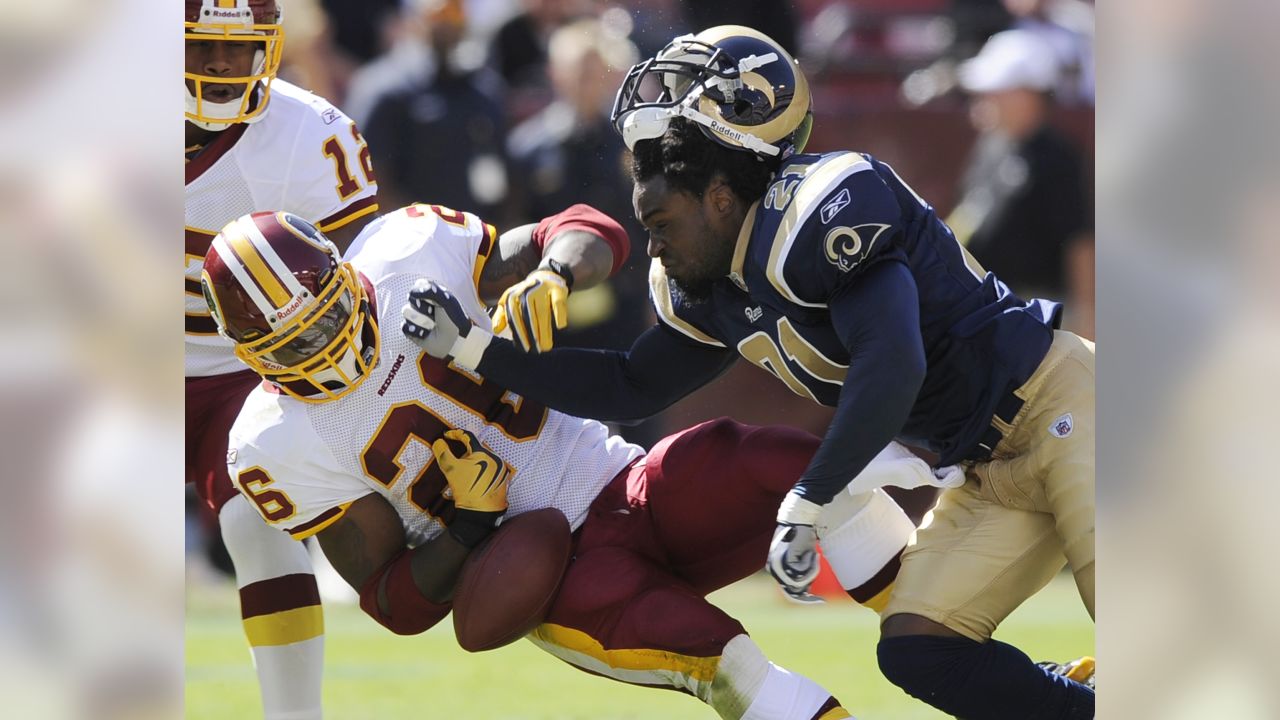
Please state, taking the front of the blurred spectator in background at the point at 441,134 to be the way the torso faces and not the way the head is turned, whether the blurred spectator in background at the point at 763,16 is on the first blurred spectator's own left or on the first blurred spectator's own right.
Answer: on the first blurred spectator's own left

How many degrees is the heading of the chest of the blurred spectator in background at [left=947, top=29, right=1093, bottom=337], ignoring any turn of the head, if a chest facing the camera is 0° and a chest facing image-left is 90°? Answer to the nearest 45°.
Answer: approximately 45°

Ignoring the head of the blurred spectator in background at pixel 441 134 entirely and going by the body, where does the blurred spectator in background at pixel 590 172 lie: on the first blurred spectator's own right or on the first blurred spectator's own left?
on the first blurred spectator's own left

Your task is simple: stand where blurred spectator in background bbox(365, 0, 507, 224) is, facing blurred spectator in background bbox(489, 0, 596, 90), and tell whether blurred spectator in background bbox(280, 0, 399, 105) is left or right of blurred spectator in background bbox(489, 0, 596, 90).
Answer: left

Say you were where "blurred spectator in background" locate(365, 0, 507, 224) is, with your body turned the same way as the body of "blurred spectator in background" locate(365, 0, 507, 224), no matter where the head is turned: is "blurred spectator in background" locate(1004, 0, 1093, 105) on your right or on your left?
on your left

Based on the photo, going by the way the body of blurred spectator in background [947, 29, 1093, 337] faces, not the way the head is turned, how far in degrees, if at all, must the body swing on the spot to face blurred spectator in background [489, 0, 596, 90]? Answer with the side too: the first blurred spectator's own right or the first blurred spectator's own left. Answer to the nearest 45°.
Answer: approximately 45° to the first blurred spectator's own right

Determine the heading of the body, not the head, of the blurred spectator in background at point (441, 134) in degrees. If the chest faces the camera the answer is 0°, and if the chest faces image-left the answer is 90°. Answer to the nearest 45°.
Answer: approximately 0°
